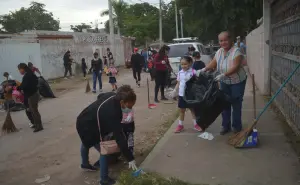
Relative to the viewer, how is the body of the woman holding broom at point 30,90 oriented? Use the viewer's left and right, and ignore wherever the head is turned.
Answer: facing to the left of the viewer

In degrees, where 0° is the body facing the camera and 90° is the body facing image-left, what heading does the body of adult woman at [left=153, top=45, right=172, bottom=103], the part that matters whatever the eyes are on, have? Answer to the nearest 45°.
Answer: approximately 315°

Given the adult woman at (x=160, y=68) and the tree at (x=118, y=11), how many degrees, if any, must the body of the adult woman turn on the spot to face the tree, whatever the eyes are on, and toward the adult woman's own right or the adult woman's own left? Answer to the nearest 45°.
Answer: approximately 135° to the adult woman's own left

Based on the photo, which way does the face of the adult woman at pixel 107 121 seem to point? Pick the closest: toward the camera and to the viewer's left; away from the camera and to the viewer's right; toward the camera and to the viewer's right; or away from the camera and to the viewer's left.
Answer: toward the camera and to the viewer's right

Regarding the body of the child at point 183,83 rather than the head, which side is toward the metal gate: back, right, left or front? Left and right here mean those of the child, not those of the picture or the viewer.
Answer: left

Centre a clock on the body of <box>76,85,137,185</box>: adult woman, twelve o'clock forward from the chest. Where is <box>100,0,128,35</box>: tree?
The tree is roughly at 9 o'clock from the adult woman.

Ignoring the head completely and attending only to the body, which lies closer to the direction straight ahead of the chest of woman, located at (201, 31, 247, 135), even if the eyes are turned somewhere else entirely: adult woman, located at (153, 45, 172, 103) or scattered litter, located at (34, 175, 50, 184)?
the scattered litter

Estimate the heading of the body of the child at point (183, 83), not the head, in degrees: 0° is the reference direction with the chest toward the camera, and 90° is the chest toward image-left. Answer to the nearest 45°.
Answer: approximately 0°

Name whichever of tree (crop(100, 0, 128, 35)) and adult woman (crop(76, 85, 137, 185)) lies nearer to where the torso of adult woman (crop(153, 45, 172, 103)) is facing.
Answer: the adult woman

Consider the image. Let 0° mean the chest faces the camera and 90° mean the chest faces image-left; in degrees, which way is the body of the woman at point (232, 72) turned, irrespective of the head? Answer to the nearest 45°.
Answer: approximately 45°

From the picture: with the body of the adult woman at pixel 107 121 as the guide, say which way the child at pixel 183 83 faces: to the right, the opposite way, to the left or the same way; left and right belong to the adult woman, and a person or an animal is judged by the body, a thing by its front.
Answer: to the right

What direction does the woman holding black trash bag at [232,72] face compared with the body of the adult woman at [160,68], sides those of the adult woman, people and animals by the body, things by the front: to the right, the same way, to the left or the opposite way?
to the right
